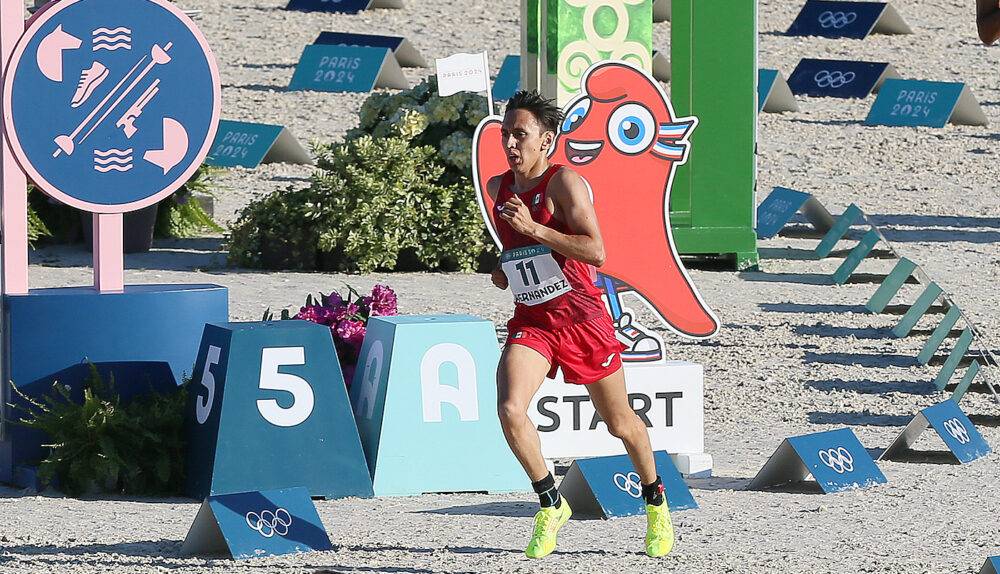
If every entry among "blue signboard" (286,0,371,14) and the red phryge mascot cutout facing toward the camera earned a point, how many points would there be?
2

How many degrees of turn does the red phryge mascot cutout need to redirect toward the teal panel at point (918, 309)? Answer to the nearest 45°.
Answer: approximately 135° to its left

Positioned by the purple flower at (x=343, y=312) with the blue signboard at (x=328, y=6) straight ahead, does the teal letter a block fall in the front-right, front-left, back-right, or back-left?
back-right

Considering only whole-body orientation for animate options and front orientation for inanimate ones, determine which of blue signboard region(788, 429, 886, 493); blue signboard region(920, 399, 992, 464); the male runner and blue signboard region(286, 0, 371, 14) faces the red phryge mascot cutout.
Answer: blue signboard region(286, 0, 371, 14)

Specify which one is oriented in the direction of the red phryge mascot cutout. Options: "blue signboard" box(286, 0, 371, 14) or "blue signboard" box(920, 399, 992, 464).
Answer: "blue signboard" box(286, 0, 371, 14)

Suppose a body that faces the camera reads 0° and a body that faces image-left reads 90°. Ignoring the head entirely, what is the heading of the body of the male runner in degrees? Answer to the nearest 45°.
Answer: approximately 45°

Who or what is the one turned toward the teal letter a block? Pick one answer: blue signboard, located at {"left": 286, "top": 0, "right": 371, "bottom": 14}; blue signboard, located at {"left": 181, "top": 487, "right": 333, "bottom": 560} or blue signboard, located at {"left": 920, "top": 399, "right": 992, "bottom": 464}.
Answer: blue signboard, located at {"left": 286, "top": 0, "right": 371, "bottom": 14}

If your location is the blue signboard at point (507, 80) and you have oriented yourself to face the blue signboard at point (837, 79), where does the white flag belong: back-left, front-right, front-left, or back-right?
back-right

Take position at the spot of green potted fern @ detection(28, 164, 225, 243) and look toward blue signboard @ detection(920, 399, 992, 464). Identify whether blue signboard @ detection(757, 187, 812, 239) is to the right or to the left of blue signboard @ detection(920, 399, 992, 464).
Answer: left
